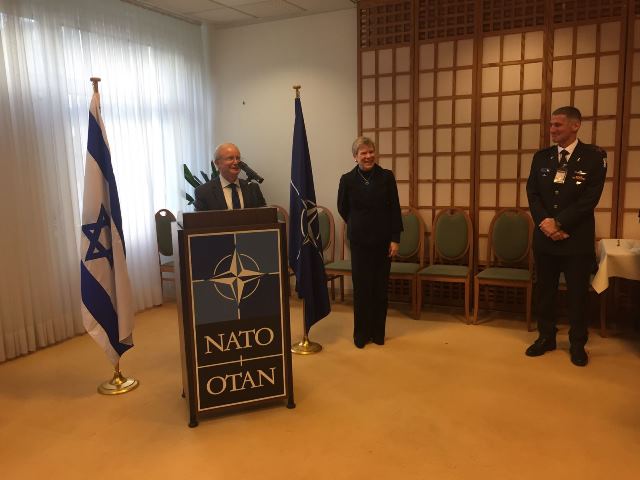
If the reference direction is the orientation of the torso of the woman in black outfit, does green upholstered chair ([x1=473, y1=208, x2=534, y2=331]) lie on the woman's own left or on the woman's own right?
on the woman's own left

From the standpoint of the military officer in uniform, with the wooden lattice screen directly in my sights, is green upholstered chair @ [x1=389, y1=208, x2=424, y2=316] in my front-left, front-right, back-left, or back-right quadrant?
front-left

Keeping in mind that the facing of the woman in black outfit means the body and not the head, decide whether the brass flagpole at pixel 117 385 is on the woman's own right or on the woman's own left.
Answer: on the woman's own right

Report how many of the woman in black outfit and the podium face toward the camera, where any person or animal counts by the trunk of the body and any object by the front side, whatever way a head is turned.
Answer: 2

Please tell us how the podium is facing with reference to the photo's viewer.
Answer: facing the viewer

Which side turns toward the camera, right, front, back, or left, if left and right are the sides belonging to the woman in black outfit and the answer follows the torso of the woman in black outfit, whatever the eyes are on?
front

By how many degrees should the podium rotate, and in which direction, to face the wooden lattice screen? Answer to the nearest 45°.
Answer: approximately 135° to its left

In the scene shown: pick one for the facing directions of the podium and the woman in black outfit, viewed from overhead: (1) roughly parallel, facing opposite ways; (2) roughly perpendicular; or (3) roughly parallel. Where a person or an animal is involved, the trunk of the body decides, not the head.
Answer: roughly parallel

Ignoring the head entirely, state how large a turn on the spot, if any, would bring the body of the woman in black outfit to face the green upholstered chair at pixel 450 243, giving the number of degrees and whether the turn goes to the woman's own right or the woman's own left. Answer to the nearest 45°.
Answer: approximately 135° to the woman's own left

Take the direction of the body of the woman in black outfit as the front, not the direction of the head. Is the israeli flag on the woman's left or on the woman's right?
on the woman's right

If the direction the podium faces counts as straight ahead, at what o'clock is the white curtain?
The white curtain is roughly at 5 o'clock from the podium.

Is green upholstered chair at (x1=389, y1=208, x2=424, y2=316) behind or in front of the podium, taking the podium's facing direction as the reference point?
behind

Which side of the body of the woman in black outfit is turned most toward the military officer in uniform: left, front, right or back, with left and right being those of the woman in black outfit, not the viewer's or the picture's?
left
